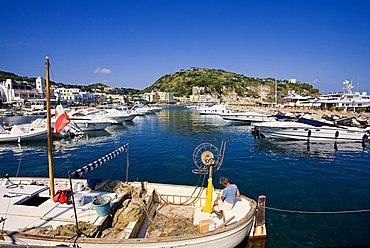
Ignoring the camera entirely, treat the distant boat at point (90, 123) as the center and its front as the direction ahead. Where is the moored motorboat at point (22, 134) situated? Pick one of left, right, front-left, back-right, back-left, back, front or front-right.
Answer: back-right

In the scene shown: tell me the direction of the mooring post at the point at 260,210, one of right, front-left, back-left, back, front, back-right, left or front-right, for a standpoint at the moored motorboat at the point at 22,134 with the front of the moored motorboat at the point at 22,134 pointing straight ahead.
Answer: right

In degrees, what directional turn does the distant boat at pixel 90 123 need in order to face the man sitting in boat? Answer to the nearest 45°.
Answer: approximately 90° to its right

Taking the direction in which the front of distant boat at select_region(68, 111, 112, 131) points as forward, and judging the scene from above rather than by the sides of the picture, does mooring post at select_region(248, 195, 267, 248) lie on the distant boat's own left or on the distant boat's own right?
on the distant boat's own right

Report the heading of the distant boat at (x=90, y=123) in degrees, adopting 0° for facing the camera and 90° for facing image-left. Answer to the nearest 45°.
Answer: approximately 270°

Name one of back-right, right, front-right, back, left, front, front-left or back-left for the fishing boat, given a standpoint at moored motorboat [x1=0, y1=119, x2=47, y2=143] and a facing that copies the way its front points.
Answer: right

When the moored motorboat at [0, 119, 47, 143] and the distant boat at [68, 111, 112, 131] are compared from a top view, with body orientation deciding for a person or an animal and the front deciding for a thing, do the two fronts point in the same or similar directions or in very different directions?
same or similar directions

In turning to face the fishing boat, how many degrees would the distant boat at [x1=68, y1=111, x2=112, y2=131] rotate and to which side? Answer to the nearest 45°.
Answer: approximately 90° to its right

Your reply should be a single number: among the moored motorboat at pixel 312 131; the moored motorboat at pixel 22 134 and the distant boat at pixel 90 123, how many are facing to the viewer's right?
2

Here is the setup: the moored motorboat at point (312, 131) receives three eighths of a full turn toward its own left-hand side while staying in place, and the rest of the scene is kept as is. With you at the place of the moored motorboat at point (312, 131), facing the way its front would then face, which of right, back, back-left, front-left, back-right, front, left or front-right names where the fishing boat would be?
front-right

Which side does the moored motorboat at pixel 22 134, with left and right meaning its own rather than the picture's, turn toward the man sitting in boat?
right

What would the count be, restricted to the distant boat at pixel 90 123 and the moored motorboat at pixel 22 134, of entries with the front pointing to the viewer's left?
0

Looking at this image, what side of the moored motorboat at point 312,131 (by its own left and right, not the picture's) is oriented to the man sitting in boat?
left

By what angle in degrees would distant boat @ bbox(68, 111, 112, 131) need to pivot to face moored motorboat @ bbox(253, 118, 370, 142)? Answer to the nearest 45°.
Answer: approximately 45° to its right

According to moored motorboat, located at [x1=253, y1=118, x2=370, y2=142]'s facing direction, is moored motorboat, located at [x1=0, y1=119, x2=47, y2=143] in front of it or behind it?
in front

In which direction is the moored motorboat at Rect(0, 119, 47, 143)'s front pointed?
to the viewer's right

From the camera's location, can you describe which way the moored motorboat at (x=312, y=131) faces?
facing to the left of the viewer
